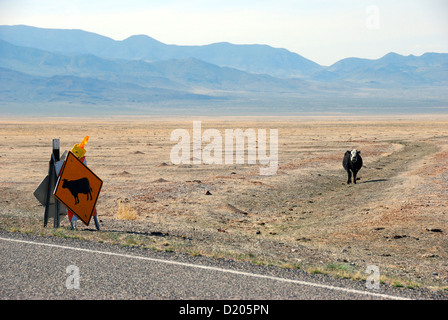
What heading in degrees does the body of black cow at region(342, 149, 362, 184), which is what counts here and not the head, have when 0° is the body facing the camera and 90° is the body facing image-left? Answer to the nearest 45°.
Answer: approximately 0°

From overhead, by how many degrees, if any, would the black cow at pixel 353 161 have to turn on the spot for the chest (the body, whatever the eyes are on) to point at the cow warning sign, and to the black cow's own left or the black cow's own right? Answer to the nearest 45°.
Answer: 0° — it already faces it
